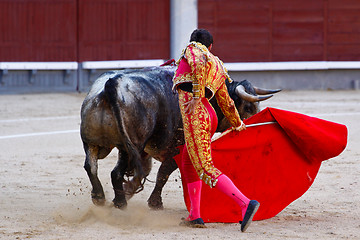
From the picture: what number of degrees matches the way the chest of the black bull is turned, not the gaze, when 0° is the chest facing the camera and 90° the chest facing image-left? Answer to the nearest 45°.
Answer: approximately 225°
